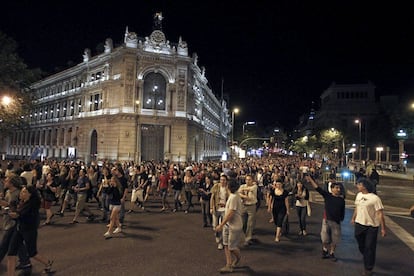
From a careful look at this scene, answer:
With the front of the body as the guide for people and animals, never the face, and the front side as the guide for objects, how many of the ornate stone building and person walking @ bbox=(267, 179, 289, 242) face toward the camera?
2

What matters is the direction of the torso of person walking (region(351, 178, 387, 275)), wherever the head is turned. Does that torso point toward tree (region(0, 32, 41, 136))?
no

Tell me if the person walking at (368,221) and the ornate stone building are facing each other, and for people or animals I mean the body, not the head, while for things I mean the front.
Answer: no

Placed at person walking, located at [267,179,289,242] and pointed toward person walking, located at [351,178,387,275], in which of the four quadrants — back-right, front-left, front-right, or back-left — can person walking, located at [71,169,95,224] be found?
back-right

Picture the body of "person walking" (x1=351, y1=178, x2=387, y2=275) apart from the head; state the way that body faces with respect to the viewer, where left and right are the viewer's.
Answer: facing the viewer and to the left of the viewer

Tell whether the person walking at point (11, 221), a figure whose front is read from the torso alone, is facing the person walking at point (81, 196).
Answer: no

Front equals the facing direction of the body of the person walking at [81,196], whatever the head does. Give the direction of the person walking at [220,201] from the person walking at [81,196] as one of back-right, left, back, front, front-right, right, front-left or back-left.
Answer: left

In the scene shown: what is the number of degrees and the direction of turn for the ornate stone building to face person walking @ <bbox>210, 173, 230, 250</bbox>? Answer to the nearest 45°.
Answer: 0° — it already faces them

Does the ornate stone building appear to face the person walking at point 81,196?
yes
